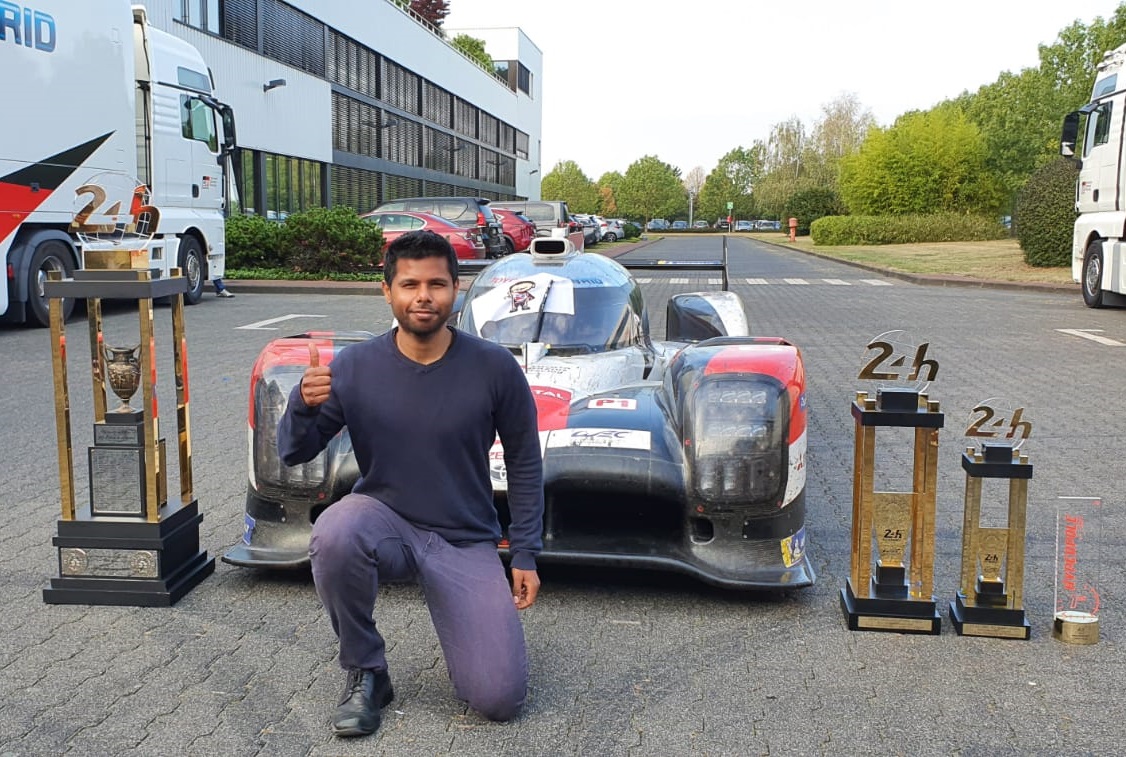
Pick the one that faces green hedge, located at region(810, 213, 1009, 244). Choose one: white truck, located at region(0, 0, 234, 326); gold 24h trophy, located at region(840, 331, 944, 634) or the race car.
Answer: the white truck

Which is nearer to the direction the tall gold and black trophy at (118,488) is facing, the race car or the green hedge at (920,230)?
the race car

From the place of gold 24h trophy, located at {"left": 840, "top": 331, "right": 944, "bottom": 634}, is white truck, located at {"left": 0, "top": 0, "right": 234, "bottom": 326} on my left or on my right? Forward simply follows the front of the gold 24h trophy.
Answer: on my right

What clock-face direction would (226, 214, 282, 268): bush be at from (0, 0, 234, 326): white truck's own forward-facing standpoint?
The bush is roughly at 11 o'clock from the white truck.

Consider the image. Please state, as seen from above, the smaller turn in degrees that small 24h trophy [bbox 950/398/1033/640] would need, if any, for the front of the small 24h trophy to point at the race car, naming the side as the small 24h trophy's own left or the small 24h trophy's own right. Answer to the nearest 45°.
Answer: approximately 90° to the small 24h trophy's own right

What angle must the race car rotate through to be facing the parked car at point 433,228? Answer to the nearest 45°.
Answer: approximately 180°

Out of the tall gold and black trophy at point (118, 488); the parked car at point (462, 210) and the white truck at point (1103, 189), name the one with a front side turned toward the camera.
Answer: the tall gold and black trophy

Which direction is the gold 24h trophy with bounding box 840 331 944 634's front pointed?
toward the camera

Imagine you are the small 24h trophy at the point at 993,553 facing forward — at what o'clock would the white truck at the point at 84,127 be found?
The white truck is roughly at 4 o'clock from the small 24h trophy.

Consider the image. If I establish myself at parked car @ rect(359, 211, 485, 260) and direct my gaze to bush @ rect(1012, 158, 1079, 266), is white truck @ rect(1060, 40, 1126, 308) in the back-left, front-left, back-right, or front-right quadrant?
front-right

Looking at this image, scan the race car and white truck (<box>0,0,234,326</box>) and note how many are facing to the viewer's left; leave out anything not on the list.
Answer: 0

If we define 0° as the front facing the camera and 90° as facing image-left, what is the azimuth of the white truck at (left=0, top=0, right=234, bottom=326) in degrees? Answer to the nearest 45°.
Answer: approximately 225°

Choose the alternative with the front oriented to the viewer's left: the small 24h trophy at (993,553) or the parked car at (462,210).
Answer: the parked car

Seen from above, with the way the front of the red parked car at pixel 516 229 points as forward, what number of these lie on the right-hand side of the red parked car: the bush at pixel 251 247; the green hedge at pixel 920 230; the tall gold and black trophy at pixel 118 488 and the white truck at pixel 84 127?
1

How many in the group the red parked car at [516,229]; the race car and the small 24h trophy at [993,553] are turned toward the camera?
2

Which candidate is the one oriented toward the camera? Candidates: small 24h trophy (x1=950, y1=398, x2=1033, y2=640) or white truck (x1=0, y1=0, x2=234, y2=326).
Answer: the small 24h trophy
